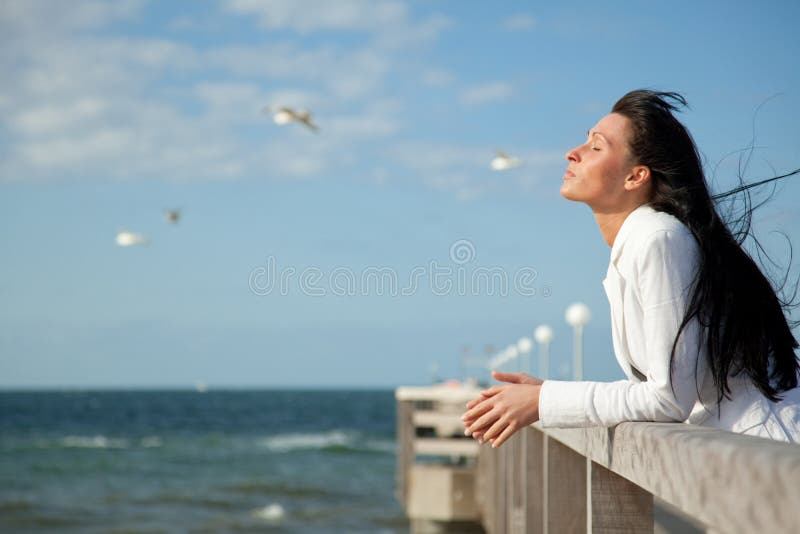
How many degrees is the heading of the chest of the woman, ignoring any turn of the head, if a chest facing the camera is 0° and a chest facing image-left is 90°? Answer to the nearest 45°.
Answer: approximately 90°

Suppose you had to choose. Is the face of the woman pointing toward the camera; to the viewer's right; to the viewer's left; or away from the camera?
to the viewer's left
